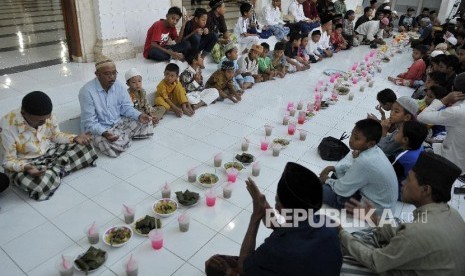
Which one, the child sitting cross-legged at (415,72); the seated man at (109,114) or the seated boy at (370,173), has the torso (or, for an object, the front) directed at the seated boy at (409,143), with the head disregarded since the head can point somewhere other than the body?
the seated man

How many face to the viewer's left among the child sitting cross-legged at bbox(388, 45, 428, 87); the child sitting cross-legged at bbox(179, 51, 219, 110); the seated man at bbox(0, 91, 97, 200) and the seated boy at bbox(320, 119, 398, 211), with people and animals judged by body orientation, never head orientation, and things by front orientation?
2

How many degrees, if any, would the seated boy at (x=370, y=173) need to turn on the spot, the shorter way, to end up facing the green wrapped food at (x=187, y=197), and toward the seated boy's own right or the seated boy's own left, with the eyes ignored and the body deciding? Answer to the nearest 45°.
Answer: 0° — they already face it

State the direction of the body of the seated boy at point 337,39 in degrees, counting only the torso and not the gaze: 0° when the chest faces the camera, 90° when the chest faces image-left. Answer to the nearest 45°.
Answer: approximately 315°

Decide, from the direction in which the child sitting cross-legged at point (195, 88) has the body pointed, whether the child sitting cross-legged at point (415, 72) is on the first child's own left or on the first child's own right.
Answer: on the first child's own left

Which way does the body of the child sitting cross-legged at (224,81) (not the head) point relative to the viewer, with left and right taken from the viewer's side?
facing the viewer and to the right of the viewer

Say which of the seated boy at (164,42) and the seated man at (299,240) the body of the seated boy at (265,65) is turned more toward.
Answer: the seated man

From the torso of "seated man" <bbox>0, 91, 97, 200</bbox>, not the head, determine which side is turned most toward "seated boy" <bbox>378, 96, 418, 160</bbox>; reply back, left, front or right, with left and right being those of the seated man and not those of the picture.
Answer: front

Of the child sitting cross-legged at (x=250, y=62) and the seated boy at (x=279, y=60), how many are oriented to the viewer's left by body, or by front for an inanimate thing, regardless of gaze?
0

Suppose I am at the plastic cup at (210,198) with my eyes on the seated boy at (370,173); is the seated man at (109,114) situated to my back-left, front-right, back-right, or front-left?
back-left

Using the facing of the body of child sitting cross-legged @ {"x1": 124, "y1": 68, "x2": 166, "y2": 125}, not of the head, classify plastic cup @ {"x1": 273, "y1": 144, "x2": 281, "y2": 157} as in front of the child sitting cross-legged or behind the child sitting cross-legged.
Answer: in front

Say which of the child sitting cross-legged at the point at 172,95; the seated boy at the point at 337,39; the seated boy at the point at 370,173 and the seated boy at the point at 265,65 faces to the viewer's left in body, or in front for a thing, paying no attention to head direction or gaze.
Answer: the seated boy at the point at 370,173

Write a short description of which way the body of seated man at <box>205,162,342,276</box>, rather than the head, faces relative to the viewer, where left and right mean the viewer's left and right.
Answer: facing away from the viewer and to the left of the viewer

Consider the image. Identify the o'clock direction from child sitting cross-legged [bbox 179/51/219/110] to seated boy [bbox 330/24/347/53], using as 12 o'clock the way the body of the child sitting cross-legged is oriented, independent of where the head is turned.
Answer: The seated boy is roughly at 9 o'clock from the child sitting cross-legged.
